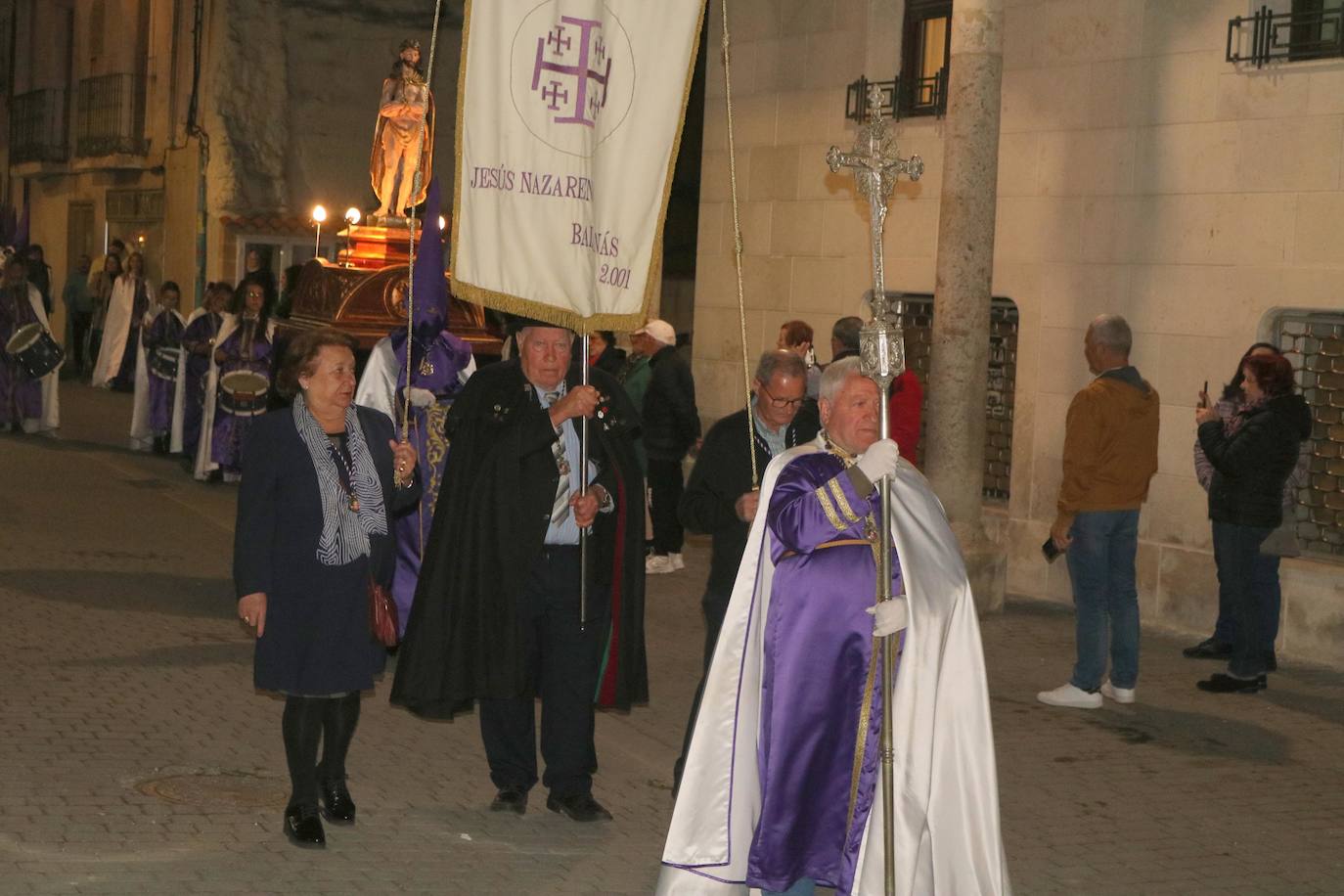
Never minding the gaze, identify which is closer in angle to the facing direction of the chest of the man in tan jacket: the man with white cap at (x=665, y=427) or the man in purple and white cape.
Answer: the man with white cap

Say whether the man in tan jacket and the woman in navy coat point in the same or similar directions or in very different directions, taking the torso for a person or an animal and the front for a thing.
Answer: very different directions

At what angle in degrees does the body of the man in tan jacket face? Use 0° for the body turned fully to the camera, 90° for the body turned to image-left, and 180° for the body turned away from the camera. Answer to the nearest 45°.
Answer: approximately 135°

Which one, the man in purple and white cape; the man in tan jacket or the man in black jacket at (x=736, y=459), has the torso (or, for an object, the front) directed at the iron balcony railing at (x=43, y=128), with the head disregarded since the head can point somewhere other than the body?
the man in tan jacket

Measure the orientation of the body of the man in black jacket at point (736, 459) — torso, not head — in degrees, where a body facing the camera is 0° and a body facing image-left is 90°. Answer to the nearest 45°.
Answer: approximately 315°

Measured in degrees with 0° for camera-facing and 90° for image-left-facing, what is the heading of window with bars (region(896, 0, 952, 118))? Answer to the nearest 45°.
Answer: approximately 45°

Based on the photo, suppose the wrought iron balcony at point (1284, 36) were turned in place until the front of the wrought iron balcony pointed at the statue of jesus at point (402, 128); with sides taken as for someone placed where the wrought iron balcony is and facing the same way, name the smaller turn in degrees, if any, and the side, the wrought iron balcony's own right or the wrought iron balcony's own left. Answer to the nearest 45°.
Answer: approximately 45° to the wrought iron balcony's own right
